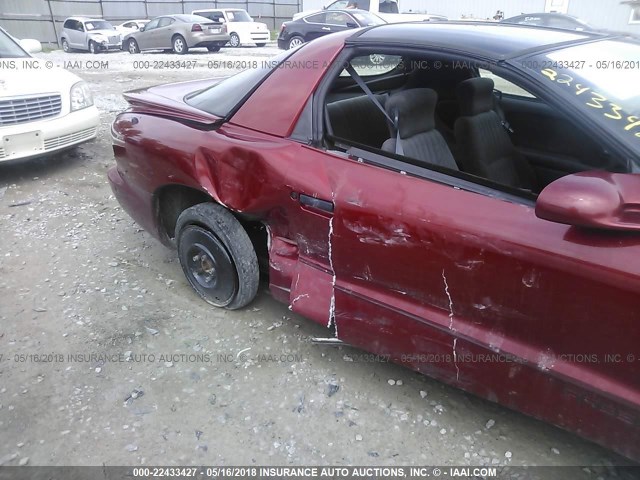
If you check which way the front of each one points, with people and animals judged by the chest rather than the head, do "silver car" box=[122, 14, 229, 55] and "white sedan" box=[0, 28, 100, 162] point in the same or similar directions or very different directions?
very different directions

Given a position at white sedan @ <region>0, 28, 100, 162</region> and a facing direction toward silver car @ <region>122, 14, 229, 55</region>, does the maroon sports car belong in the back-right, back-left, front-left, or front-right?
back-right

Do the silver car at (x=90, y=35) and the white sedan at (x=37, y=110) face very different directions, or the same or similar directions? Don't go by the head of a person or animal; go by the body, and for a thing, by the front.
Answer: same or similar directions

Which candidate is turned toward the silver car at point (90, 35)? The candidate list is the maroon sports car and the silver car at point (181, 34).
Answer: the silver car at point (181, 34)

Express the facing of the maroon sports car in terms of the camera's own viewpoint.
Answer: facing the viewer and to the right of the viewer

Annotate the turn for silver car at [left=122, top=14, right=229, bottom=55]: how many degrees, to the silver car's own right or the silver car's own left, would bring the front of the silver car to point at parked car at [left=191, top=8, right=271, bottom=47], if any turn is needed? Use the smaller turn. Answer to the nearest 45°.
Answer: approximately 90° to the silver car's own right

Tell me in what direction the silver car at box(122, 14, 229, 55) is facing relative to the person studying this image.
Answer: facing away from the viewer and to the left of the viewer

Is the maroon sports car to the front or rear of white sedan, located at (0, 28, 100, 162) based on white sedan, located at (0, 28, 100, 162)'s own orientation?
to the front

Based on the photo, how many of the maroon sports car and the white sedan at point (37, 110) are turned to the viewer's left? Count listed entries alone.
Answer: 0

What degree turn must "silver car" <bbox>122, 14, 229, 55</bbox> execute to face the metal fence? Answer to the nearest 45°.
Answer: approximately 45° to its right

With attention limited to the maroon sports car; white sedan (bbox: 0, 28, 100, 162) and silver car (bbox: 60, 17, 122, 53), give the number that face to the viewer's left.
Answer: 0

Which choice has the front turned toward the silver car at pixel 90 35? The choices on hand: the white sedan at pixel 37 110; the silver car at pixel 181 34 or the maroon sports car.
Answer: the silver car at pixel 181 34
